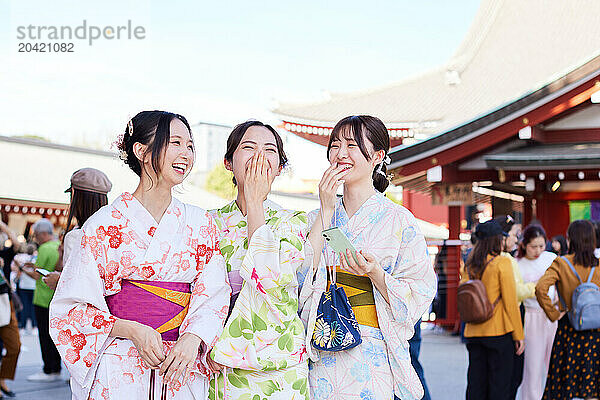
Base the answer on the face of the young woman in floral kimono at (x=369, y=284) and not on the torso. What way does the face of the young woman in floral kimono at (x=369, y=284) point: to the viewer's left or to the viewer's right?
to the viewer's left

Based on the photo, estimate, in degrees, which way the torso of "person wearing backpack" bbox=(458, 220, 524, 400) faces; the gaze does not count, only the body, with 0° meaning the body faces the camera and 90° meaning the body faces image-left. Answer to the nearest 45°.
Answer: approximately 225°

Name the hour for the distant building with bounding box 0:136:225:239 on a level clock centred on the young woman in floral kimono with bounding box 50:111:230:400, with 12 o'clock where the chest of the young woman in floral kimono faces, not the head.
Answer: The distant building is roughly at 7 o'clock from the young woman in floral kimono.

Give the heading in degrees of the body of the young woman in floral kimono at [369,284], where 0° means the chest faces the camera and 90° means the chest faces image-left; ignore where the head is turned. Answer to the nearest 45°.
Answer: approximately 45°

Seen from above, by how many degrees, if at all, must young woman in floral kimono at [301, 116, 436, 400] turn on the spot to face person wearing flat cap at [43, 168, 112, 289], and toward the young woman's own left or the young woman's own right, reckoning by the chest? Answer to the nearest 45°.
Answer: approximately 90° to the young woman's own right

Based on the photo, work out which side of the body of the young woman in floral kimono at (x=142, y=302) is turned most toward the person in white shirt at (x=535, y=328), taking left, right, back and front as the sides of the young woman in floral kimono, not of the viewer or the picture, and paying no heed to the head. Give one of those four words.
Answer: left

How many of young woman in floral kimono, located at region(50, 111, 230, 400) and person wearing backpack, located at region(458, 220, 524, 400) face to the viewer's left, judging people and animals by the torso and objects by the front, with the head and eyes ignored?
0

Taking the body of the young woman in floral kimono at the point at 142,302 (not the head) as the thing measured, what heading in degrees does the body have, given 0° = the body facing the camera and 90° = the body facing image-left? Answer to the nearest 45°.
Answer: approximately 315°
